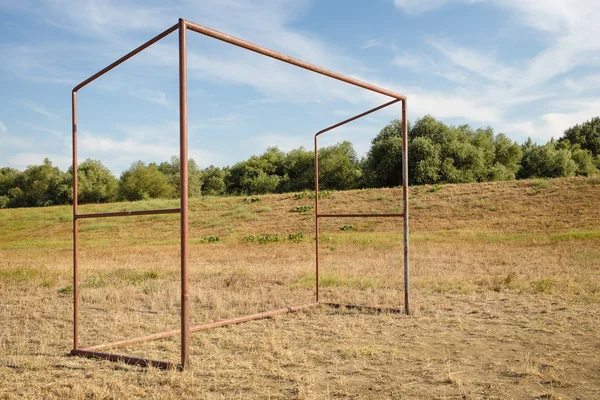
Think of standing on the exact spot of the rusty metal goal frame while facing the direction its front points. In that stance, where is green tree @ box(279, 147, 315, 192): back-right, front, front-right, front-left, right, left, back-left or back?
back-left

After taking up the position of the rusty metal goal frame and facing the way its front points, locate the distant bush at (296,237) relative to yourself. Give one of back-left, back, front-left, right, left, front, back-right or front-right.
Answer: back-left

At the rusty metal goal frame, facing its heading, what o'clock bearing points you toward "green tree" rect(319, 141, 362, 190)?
The green tree is roughly at 8 o'clock from the rusty metal goal frame.

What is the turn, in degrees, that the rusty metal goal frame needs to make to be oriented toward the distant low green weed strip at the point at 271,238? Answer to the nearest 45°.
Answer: approximately 135° to its left

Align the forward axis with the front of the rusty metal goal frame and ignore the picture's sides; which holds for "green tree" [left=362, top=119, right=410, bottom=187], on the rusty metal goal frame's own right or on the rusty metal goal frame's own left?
on the rusty metal goal frame's own left

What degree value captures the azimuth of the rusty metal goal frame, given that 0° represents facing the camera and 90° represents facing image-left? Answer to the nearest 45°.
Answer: approximately 315°

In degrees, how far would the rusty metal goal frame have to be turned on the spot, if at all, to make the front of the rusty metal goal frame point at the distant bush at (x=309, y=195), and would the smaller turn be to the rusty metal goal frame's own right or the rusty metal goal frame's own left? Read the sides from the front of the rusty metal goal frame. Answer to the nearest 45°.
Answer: approximately 135° to the rusty metal goal frame's own left
